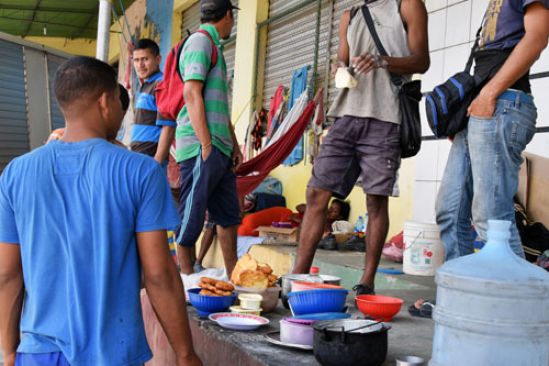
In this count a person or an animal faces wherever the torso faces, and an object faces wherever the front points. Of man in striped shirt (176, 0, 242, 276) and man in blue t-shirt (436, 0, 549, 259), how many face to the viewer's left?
1

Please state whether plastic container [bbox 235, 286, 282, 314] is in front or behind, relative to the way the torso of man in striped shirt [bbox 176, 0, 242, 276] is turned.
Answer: in front

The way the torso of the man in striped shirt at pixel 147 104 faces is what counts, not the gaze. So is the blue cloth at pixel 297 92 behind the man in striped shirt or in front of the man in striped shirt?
behind

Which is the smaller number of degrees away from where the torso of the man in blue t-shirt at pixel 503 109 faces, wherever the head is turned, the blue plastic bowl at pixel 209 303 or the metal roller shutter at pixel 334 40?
the blue plastic bowl

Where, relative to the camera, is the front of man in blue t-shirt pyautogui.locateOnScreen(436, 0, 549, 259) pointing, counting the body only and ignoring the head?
to the viewer's left

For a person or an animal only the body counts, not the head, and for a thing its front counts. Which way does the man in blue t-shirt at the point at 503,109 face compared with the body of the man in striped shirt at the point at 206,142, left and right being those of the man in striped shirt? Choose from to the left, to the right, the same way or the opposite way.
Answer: the opposite way

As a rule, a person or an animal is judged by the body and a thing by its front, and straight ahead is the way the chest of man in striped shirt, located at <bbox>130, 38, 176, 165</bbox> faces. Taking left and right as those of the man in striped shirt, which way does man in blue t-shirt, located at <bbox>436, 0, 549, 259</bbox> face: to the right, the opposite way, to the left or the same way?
to the right

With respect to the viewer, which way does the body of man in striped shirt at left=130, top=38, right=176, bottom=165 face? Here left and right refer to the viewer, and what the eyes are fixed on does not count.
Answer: facing the viewer and to the left of the viewer

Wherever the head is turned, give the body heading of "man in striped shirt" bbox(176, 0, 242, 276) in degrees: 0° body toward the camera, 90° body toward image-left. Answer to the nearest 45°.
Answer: approximately 315°

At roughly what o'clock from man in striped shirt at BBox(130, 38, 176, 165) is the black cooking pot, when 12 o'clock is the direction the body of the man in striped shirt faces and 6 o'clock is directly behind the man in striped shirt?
The black cooking pot is roughly at 10 o'clock from the man in striped shirt.

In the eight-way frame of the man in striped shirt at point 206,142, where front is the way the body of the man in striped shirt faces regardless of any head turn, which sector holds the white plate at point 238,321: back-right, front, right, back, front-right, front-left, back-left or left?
front-right

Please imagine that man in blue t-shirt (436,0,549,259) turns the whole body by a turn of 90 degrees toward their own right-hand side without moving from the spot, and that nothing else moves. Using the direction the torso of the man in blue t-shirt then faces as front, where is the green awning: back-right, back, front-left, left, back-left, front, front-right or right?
front-left

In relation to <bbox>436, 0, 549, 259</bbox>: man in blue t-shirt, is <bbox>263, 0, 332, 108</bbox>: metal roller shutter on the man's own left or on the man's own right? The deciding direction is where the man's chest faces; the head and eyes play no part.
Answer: on the man's own right

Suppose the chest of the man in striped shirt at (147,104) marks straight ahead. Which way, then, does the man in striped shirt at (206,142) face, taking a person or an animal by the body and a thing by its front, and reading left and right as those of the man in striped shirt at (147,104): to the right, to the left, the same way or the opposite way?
to the left

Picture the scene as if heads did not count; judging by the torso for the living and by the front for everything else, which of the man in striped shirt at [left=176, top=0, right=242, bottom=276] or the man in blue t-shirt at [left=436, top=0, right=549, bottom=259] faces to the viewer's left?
the man in blue t-shirt

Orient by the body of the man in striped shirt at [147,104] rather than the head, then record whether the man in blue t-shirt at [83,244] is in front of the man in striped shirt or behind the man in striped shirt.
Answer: in front
